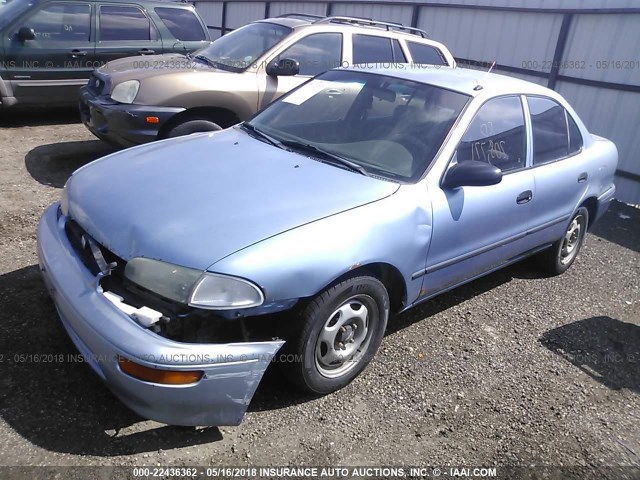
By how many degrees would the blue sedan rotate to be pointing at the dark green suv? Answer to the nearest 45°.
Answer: approximately 90° to its right

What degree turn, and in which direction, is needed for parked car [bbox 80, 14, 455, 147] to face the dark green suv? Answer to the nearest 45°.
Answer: approximately 90° to its right

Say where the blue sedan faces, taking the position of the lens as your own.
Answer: facing the viewer and to the left of the viewer

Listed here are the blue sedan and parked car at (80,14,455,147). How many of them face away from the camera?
0

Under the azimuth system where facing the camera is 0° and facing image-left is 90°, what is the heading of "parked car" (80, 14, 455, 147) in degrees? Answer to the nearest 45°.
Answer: approximately 45°
